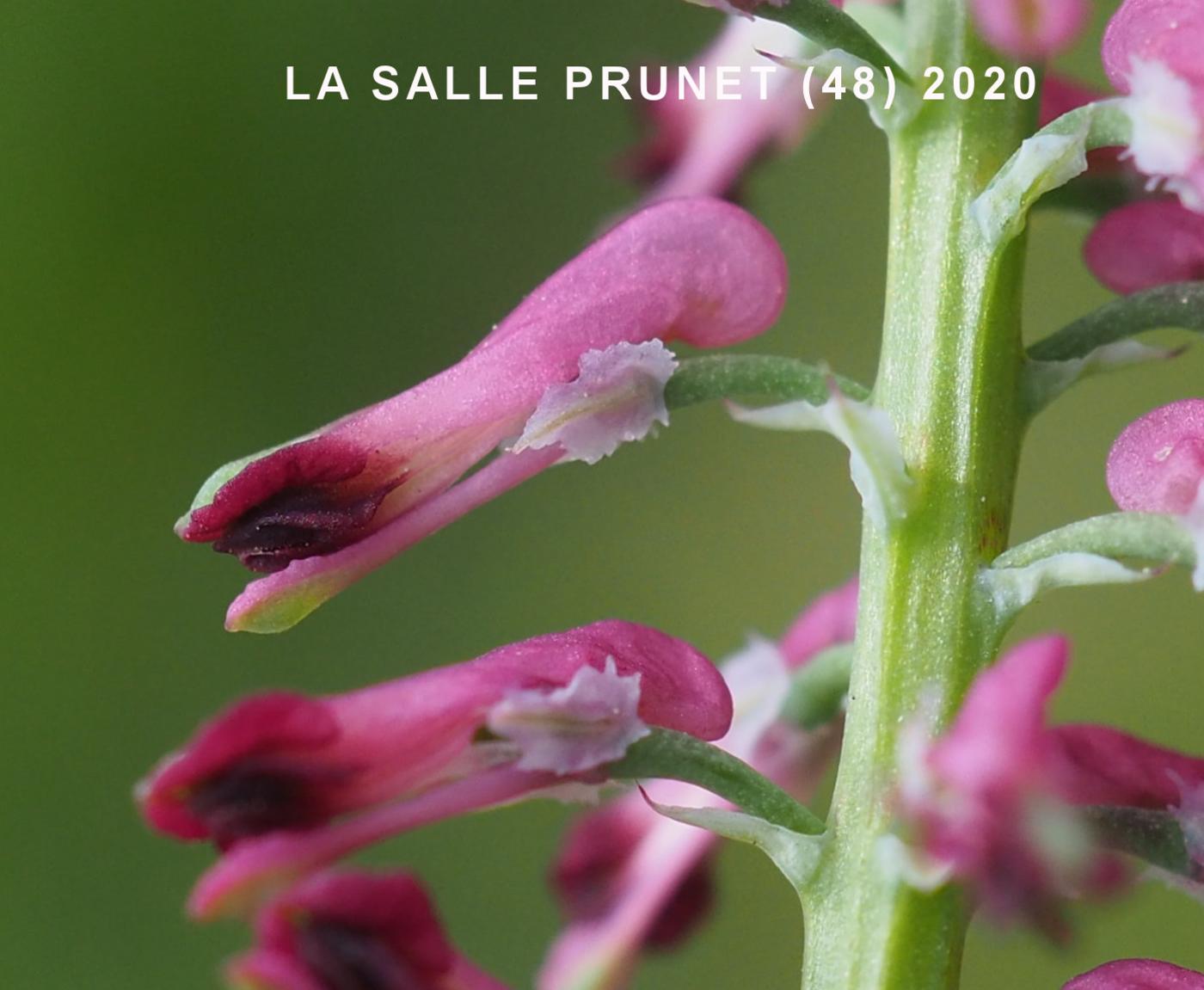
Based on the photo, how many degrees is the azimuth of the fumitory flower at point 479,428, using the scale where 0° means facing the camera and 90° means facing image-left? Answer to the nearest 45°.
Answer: approximately 90°

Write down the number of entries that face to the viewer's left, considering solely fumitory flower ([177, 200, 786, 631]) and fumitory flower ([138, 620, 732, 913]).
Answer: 2

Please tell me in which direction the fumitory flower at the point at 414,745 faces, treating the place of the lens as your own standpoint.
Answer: facing to the left of the viewer
